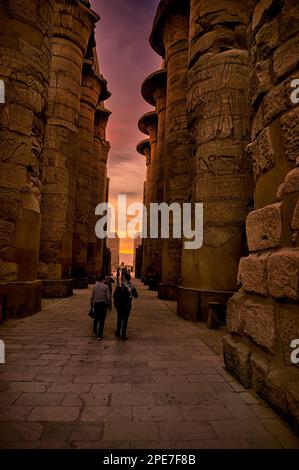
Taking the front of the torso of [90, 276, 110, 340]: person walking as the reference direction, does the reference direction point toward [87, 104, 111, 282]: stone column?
yes

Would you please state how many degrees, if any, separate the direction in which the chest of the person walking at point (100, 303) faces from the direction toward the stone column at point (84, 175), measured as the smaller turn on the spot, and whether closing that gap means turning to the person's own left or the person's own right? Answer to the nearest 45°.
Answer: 0° — they already face it

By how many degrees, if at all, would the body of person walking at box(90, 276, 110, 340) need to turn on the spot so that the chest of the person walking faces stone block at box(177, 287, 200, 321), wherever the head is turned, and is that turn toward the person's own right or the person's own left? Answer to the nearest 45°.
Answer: approximately 45° to the person's own right

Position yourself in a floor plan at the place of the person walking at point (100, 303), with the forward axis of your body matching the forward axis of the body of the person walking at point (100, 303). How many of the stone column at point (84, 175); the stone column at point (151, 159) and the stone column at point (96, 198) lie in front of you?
3

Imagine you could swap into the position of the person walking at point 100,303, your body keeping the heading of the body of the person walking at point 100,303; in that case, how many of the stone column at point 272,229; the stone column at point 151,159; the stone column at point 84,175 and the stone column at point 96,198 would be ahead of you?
3

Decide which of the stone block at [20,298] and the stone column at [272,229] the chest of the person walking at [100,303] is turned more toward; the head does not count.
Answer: the stone block

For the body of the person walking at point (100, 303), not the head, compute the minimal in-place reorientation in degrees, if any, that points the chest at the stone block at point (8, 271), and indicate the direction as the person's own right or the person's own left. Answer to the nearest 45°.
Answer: approximately 45° to the person's own left

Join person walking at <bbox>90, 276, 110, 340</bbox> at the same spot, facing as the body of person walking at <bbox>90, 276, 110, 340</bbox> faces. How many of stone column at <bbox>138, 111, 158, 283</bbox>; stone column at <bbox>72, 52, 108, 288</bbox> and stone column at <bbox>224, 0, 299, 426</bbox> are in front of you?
2

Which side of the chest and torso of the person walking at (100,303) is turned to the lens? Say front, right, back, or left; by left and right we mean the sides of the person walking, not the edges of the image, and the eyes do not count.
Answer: back
